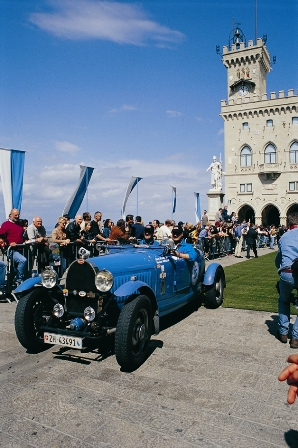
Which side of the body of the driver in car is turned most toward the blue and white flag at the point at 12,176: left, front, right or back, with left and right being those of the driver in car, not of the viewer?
right

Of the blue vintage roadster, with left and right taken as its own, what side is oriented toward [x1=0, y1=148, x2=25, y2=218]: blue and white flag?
right

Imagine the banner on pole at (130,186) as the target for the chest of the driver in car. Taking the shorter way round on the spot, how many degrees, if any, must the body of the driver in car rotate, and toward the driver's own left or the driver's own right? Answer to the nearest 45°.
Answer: approximately 135° to the driver's own right

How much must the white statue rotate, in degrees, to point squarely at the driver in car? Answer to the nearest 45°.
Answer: approximately 45° to its left

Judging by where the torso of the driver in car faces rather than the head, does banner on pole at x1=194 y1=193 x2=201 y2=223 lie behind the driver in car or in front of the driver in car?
behind

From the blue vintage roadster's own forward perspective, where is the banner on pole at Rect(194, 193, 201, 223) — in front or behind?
behind

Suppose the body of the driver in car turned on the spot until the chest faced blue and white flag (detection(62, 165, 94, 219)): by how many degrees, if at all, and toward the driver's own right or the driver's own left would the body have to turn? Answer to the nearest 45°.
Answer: approximately 90° to the driver's own right

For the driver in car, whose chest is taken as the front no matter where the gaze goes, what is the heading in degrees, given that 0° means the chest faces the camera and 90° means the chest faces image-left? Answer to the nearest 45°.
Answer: approximately 45°

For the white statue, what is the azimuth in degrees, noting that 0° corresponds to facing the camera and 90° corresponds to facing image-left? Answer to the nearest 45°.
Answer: approximately 45°

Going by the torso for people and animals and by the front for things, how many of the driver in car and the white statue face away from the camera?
0
